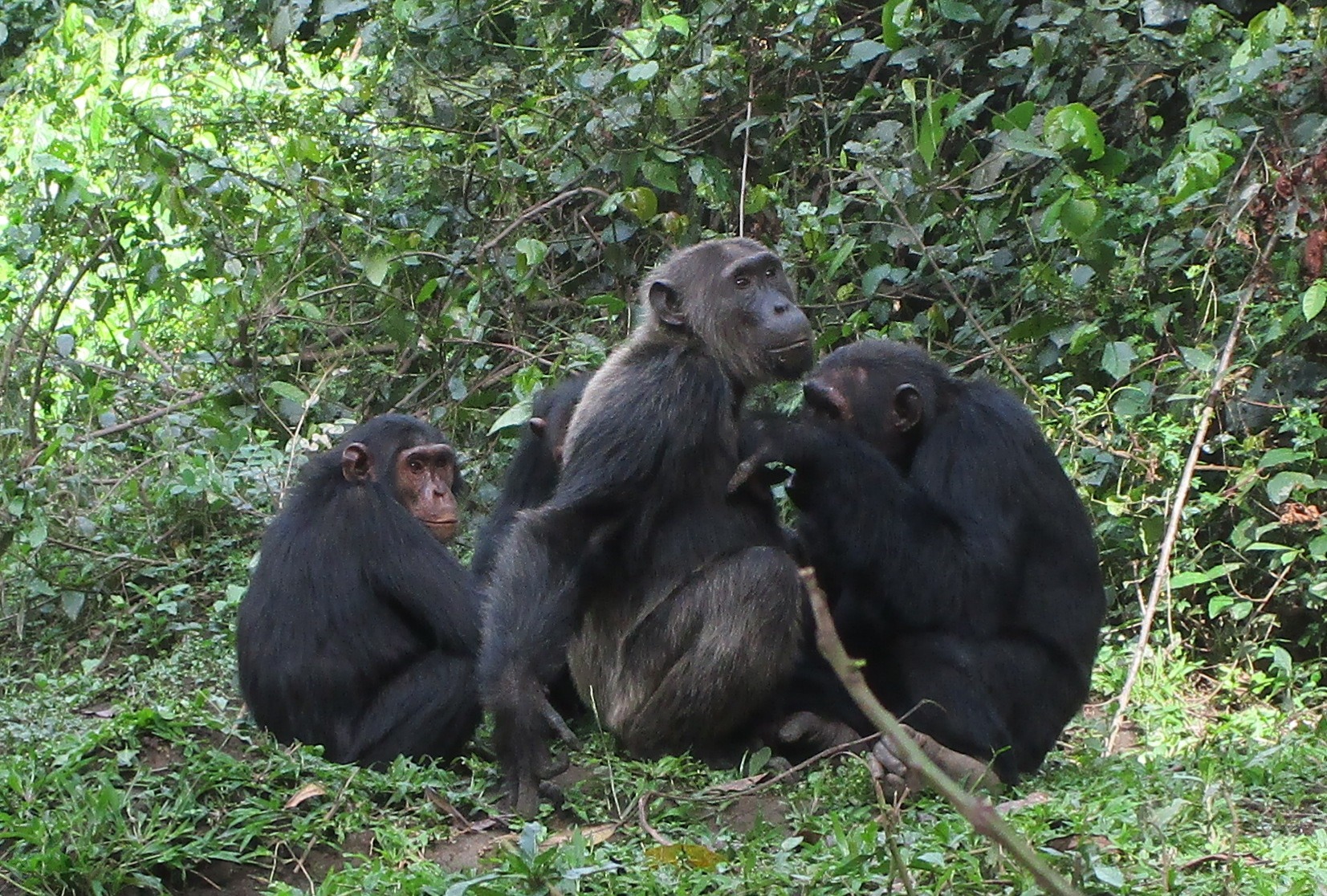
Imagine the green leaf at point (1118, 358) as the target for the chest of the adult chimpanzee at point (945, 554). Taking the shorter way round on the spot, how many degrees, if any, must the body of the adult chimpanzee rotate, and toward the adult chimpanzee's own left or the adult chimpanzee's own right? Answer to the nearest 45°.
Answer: approximately 135° to the adult chimpanzee's own right

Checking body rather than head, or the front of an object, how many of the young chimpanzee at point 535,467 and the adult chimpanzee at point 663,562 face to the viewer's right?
2

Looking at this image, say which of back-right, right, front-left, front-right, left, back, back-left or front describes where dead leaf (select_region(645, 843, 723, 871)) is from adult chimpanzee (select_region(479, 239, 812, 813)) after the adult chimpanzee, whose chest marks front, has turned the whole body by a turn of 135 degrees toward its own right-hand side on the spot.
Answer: front-left

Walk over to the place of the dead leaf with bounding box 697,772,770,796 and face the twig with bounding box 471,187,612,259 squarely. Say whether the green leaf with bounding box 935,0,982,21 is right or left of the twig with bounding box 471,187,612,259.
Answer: right

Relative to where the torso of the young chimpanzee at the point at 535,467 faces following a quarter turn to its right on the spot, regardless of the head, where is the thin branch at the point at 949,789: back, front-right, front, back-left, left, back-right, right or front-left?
front

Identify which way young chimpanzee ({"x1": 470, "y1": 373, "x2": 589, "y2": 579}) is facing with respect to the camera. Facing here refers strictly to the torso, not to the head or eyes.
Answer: to the viewer's right

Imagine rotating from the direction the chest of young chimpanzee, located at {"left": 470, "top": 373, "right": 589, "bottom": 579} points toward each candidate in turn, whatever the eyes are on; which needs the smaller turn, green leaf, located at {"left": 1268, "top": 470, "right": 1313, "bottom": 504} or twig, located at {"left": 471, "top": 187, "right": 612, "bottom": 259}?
the green leaf

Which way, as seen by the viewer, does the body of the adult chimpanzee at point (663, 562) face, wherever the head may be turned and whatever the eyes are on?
to the viewer's right

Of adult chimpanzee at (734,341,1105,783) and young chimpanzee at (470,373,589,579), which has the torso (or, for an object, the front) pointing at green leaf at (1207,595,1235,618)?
young chimpanzee at (470,373,589,579)

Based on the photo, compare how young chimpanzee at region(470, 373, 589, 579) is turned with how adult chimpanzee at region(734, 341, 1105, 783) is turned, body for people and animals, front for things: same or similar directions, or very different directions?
very different directions

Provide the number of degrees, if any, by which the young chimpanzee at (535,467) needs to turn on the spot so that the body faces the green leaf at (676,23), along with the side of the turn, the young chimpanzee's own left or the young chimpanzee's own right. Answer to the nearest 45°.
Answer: approximately 45° to the young chimpanzee's own left

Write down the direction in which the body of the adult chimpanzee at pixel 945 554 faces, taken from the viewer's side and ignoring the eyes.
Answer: to the viewer's left
